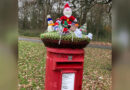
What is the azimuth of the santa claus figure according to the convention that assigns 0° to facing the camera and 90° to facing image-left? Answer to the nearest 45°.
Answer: approximately 0°
